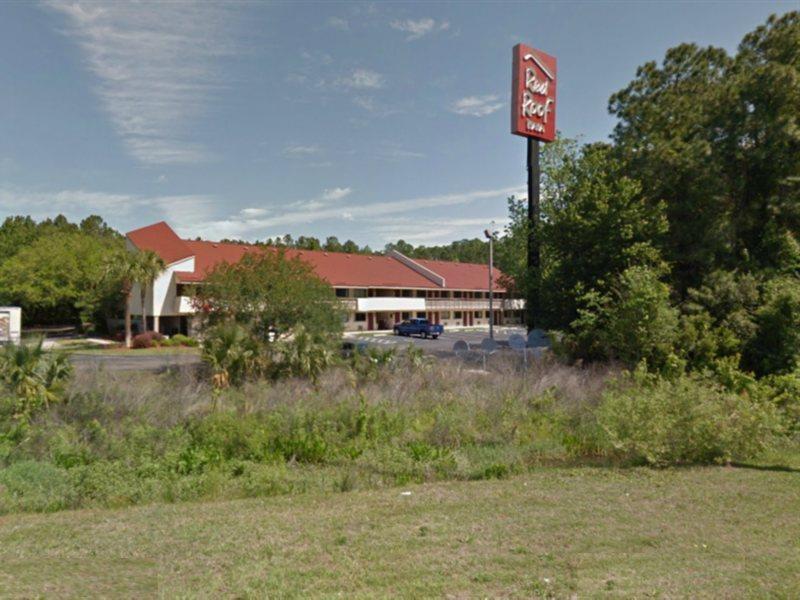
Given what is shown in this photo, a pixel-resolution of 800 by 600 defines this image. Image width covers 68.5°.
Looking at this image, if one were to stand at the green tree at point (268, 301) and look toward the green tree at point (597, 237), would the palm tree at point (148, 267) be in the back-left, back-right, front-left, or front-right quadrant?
back-left

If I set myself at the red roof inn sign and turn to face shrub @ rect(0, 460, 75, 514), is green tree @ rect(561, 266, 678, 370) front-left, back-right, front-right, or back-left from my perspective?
front-left

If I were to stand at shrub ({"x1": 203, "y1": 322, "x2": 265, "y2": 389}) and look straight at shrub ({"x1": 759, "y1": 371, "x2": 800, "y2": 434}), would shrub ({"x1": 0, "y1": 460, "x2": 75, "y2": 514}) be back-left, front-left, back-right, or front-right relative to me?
front-right

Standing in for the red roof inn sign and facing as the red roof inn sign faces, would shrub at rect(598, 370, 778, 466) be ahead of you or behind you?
ahead

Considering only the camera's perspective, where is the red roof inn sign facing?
facing the viewer and to the right of the viewer

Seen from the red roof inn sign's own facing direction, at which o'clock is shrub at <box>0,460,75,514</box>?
The shrub is roughly at 2 o'clock from the red roof inn sign.

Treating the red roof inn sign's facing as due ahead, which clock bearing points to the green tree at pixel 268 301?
The green tree is roughly at 4 o'clock from the red roof inn sign.

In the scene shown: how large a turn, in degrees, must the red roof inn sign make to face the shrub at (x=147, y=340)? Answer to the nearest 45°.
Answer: approximately 135° to its right

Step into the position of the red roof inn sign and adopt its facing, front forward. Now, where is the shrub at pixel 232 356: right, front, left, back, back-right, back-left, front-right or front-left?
right

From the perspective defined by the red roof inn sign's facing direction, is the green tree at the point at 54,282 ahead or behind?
behind

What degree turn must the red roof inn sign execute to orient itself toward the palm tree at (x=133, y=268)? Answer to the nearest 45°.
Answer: approximately 135° to its right

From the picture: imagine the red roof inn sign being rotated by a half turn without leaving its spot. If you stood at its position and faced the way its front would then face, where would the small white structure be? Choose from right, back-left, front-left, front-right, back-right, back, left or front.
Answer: front-left
